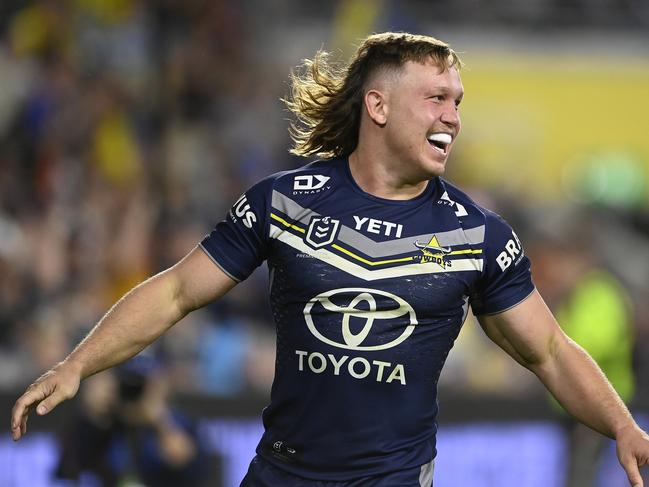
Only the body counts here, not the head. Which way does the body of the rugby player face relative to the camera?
toward the camera

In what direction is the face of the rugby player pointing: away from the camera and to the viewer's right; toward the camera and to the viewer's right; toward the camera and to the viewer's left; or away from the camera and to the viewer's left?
toward the camera and to the viewer's right
